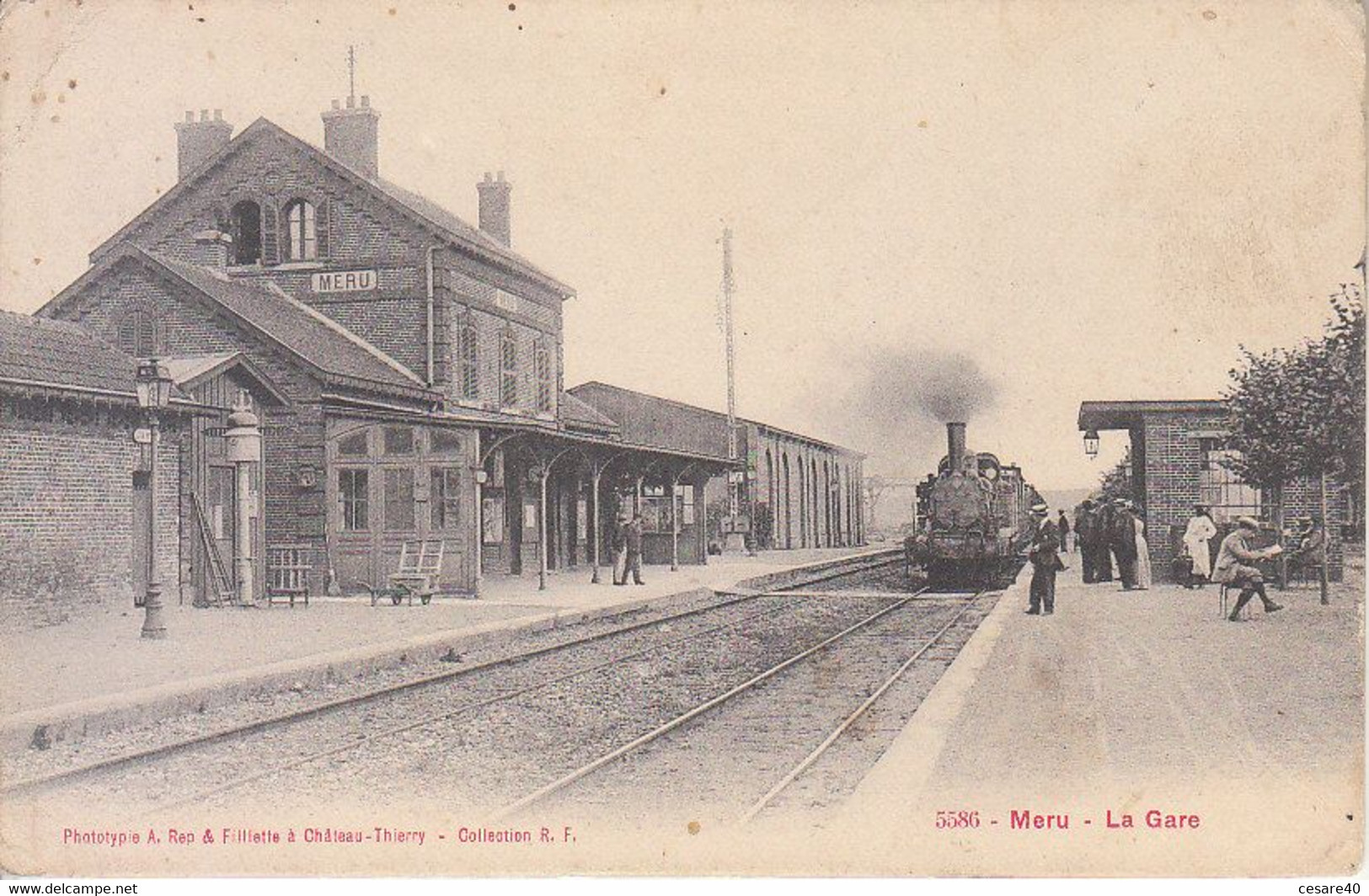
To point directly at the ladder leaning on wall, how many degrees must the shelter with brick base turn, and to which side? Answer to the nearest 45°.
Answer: approximately 45° to its left

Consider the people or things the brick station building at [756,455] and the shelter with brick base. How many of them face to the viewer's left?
1

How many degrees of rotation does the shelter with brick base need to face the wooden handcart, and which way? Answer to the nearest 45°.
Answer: approximately 45° to its left

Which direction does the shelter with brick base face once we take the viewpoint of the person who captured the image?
facing to the left of the viewer

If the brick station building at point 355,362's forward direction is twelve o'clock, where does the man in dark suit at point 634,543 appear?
The man in dark suit is roughly at 11 o'clock from the brick station building.

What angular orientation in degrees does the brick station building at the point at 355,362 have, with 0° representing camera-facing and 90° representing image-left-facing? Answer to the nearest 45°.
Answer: approximately 315°

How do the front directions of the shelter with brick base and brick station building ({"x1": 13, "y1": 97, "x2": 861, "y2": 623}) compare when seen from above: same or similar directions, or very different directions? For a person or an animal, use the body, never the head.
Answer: very different directions

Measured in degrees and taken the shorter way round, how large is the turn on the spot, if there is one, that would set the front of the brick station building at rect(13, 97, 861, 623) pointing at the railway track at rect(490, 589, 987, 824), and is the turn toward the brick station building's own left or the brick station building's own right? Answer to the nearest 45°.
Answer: approximately 45° to the brick station building's own right
